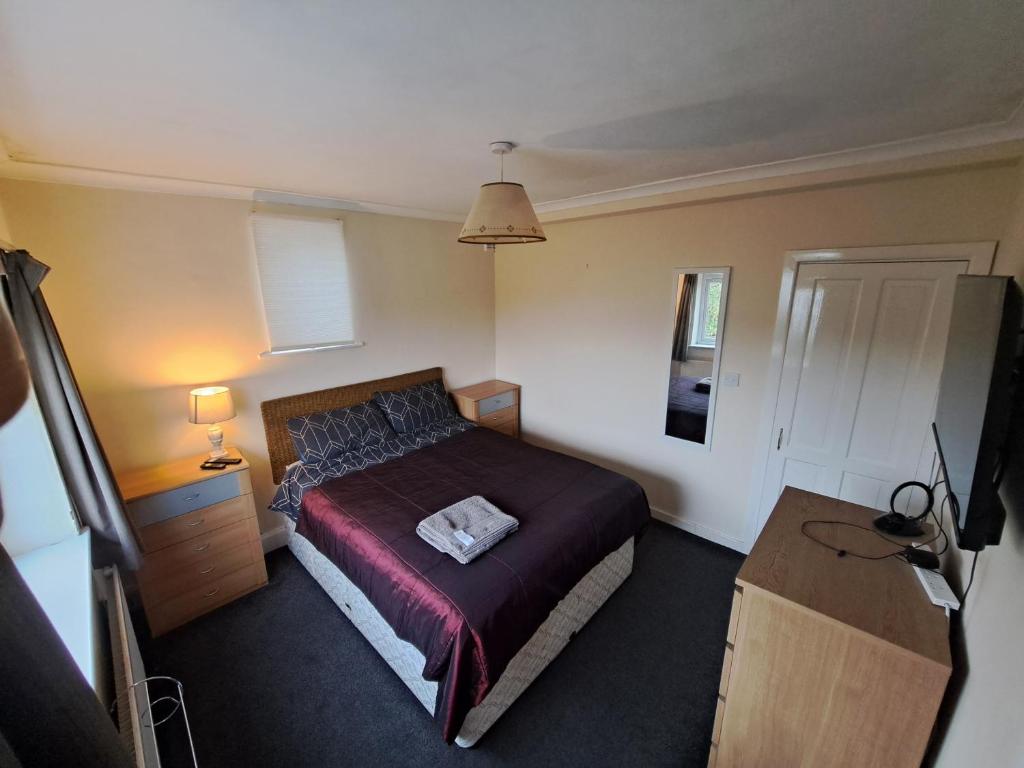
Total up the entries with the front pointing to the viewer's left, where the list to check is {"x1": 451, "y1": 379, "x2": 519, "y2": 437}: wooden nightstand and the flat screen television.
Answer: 1

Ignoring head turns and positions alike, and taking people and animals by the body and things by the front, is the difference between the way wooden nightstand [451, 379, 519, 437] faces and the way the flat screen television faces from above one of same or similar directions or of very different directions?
very different directions

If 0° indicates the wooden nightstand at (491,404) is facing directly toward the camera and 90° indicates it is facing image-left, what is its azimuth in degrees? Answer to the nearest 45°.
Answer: approximately 315°

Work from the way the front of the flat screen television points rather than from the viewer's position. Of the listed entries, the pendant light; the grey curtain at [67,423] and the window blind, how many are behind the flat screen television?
0

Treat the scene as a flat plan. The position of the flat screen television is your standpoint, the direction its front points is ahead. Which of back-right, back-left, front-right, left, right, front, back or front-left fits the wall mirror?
front-right

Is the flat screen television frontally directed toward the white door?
no

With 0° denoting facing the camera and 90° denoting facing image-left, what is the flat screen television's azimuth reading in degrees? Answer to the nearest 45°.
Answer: approximately 90°

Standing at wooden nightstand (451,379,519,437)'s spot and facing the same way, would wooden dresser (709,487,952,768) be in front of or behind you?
in front

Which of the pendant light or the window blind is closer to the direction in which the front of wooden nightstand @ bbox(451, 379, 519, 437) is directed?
the pendant light

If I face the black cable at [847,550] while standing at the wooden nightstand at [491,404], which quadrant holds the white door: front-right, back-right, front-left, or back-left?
front-left

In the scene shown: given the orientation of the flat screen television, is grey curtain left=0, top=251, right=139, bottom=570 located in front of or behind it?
in front

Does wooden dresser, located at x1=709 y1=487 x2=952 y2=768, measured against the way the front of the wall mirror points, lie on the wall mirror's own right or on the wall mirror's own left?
on the wall mirror's own left

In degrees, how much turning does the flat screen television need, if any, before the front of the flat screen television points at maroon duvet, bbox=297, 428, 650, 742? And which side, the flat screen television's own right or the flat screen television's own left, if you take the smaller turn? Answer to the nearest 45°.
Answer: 0° — it already faces it

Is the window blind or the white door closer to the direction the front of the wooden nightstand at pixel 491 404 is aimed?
the white door

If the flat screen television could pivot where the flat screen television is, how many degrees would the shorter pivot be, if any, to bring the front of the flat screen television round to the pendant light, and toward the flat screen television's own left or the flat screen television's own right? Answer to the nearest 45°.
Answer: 0° — it already faces it

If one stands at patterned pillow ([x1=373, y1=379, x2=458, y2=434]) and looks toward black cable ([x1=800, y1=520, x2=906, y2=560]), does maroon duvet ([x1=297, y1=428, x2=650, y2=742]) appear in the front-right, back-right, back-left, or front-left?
front-right

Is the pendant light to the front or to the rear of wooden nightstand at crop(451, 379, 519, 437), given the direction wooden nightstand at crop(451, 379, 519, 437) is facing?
to the front
